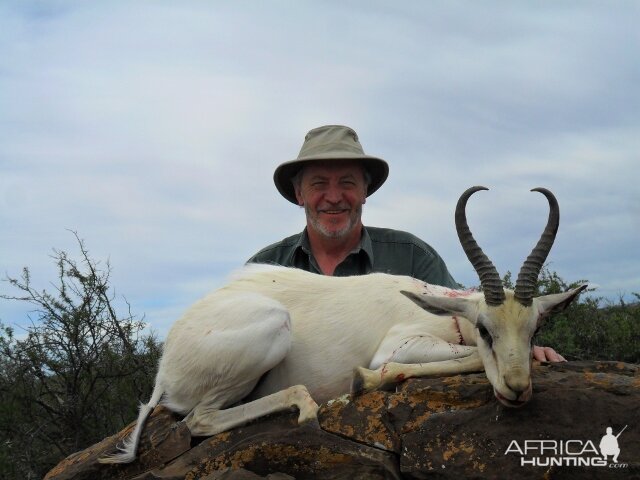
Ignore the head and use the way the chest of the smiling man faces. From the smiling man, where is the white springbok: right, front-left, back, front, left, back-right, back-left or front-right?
front

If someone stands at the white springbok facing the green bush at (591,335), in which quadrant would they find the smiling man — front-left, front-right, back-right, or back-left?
front-left

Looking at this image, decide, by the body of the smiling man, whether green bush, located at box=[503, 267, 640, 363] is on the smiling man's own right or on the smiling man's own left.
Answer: on the smiling man's own left

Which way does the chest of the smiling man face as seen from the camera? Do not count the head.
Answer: toward the camera

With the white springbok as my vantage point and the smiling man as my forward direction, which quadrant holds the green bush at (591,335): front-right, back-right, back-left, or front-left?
front-right

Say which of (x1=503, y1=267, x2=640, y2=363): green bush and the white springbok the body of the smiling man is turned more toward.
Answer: the white springbok

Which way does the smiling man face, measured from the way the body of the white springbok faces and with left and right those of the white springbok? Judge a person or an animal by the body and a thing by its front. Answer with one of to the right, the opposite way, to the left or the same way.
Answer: to the right

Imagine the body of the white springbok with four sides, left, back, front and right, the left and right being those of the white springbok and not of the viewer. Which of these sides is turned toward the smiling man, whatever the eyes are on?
left

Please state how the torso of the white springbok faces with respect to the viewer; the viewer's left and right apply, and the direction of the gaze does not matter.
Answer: facing to the right of the viewer

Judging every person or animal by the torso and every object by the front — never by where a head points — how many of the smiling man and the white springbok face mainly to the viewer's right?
1

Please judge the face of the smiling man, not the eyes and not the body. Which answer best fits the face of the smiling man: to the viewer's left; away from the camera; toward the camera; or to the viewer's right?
toward the camera
